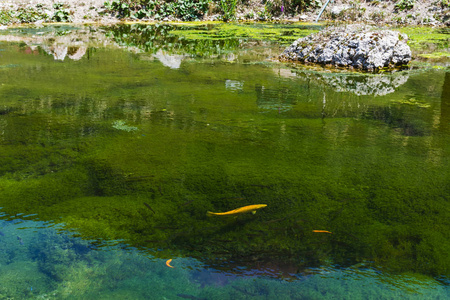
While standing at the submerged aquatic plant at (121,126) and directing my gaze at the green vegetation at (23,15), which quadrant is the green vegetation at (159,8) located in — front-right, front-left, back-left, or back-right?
front-right

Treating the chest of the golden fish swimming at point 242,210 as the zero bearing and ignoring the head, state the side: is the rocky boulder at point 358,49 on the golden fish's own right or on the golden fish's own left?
on the golden fish's own left

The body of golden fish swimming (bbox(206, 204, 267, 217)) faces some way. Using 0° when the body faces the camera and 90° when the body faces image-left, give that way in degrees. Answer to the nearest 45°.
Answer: approximately 270°

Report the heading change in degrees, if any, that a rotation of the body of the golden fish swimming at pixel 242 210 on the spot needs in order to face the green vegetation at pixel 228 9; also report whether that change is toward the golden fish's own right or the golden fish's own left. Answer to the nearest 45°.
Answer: approximately 90° to the golden fish's own left

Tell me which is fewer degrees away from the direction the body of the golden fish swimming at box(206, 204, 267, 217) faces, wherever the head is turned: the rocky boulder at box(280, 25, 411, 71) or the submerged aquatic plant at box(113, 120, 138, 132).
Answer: the rocky boulder

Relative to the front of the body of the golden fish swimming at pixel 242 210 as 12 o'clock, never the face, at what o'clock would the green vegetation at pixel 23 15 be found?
The green vegetation is roughly at 8 o'clock from the golden fish swimming.

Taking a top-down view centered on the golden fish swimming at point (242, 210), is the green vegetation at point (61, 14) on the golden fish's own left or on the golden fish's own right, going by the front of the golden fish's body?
on the golden fish's own left

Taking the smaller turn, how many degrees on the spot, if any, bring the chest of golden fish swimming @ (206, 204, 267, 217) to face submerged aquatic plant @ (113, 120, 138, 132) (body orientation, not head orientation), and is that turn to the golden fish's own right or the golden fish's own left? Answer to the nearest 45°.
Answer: approximately 135° to the golden fish's own left
